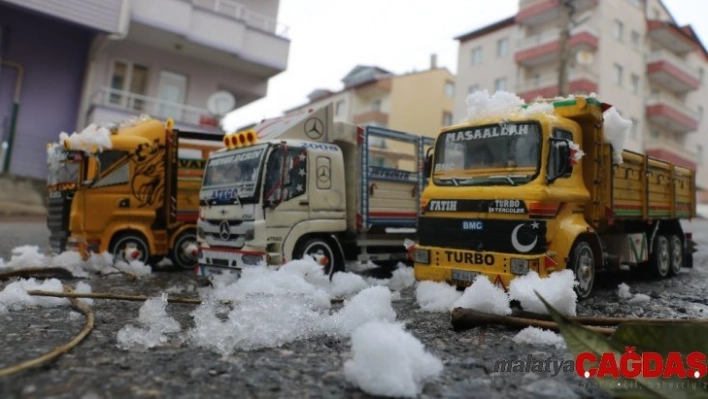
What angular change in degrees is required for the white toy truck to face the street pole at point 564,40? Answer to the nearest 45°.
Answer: approximately 180°

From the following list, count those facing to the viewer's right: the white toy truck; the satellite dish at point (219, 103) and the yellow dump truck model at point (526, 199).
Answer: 0

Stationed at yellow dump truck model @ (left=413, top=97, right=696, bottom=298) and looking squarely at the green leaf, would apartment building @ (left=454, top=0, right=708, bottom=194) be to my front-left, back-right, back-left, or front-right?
back-left

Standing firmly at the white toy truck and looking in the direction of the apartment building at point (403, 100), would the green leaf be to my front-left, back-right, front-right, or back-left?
back-right

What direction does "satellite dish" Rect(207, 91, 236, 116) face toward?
toward the camera

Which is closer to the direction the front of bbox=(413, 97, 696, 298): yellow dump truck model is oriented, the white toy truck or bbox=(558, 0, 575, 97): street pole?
the white toy truck

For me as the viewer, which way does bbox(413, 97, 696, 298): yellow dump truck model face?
facing the viewer and to the left of the viewer

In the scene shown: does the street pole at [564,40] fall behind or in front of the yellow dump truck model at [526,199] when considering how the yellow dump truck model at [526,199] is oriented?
behind

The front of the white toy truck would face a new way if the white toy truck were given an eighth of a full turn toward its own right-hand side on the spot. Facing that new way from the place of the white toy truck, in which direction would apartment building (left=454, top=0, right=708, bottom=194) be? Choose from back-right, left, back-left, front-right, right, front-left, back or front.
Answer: back-right

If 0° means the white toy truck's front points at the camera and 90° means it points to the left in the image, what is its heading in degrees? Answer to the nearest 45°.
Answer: approximately 45°

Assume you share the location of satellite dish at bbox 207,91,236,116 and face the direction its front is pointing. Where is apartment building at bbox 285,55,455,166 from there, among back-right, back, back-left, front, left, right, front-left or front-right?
back-left

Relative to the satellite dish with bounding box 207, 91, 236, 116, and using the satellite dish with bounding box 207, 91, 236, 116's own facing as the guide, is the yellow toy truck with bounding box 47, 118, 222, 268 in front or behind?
in front

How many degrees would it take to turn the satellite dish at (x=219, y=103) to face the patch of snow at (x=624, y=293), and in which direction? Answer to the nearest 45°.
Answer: approximately 45° to its left

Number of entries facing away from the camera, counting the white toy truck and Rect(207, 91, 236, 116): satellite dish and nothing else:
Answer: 0
